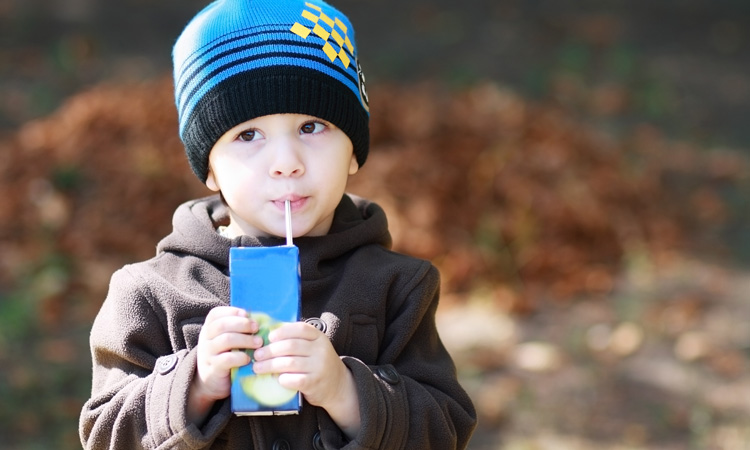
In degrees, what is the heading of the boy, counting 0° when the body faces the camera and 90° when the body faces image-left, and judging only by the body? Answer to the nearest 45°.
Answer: approximately 0°
